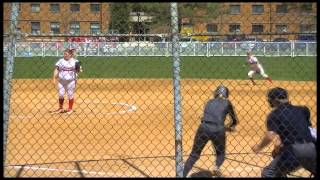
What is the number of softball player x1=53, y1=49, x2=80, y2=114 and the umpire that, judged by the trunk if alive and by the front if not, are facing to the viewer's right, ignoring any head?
0

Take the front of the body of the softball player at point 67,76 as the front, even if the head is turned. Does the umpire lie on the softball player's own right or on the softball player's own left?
on the softball player's own left

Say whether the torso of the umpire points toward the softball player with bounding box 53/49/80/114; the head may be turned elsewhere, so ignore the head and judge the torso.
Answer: yes

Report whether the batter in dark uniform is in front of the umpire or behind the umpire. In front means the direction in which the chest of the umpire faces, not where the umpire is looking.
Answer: in front

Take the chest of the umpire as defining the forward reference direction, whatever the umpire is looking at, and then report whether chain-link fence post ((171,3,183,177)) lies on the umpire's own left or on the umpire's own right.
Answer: on the umpire's own left

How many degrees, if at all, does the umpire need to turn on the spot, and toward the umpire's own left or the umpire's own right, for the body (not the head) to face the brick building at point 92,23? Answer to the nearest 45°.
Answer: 0° — they already face it

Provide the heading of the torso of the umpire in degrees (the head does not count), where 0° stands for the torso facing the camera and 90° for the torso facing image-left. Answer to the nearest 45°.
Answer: approximately 135°

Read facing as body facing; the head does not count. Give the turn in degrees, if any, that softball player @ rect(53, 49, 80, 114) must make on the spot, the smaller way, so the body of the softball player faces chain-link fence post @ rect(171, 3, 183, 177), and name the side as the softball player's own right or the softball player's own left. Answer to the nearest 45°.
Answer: approximately 45° to the softball player's own left
